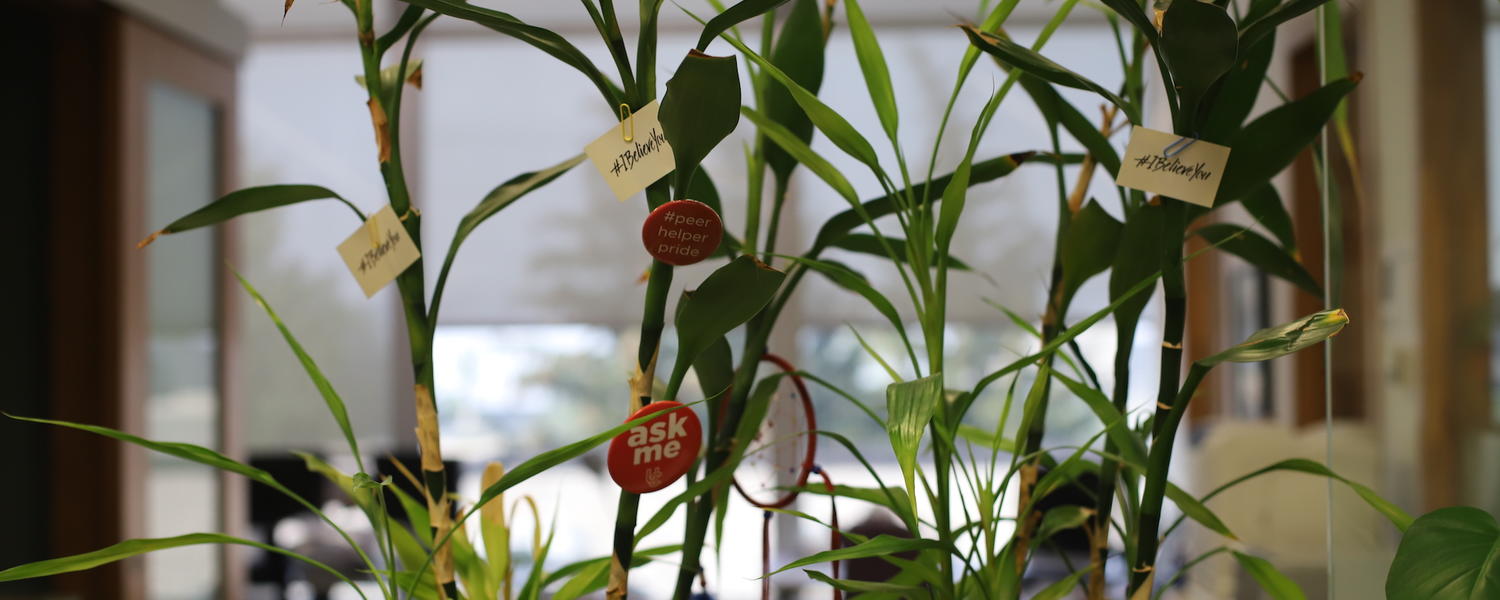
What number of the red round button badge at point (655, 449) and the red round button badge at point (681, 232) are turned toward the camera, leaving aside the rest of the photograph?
2

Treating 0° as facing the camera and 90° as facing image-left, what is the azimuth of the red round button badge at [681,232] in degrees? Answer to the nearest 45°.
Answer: approximately 0°

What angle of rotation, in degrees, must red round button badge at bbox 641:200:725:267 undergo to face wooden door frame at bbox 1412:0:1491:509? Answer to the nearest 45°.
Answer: approximately 135° to its left

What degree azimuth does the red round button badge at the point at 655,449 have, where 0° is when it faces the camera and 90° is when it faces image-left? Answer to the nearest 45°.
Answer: approximately 0°
